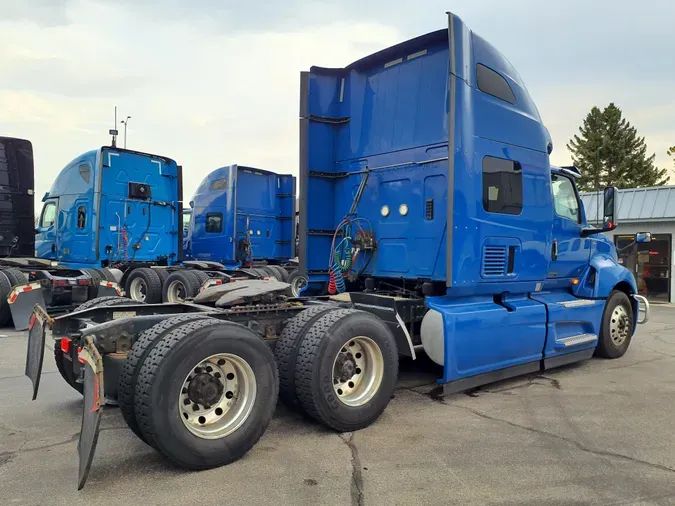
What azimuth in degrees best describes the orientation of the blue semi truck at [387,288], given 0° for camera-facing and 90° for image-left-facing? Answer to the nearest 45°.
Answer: approximately 225°

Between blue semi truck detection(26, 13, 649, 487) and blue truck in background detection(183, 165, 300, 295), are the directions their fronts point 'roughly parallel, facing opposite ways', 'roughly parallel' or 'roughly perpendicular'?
roughly perpendicular

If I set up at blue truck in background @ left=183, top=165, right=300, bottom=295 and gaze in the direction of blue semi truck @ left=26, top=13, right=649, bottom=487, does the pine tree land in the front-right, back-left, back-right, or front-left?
back-left

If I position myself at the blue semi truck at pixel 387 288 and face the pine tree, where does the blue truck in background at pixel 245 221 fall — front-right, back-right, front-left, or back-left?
front-left

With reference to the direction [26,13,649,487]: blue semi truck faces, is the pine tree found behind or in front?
in front

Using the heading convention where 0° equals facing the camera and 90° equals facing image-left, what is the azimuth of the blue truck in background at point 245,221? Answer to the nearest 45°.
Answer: approximately 135°

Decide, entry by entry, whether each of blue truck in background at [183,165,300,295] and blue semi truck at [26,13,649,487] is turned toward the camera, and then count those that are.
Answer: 0

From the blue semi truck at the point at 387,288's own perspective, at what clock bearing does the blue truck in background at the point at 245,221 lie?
The blue truck in background is roughly at 10 o'clock from the blue semi truck.

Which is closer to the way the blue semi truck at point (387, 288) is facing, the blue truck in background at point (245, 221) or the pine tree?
the pine tree

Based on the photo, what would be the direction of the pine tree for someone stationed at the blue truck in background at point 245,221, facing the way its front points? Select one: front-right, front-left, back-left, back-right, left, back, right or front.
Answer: right
